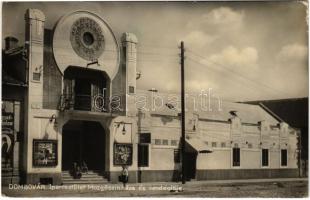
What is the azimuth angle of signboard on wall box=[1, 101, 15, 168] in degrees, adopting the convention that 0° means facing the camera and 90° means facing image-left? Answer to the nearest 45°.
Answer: approximately 0°

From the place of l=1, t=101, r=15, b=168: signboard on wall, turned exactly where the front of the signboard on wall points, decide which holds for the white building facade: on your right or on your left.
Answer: on your left

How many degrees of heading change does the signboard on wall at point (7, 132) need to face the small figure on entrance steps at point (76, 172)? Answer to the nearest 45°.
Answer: approximately 135° to its left
